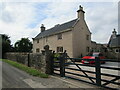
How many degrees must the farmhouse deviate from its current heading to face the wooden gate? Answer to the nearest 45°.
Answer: approximately 45° to its left

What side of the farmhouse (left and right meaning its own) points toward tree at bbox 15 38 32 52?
right

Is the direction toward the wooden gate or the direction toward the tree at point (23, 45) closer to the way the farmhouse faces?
the wooden gate
